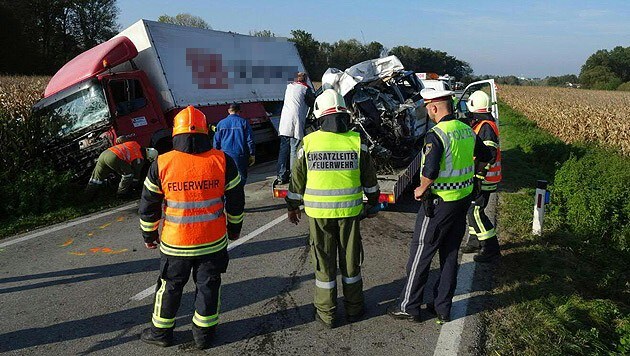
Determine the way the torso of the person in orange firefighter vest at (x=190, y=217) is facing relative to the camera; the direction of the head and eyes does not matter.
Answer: away from the camera

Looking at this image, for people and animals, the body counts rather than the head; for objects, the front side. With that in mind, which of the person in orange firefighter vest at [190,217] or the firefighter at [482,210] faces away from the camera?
the person in orange firefighter vest

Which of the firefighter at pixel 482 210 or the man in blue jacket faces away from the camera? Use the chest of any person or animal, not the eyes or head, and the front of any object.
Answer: the man in blue jacket

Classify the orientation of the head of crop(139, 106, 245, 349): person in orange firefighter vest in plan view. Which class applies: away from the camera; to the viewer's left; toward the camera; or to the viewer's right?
away from the camera

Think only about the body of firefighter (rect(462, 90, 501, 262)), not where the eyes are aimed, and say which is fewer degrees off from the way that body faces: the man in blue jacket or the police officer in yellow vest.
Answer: the man in blue jacket

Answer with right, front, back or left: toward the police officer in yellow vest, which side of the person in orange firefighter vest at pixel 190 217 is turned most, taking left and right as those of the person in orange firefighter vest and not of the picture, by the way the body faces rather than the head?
right

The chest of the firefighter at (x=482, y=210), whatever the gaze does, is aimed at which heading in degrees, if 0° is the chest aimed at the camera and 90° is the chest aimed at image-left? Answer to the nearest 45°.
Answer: approximately 90°

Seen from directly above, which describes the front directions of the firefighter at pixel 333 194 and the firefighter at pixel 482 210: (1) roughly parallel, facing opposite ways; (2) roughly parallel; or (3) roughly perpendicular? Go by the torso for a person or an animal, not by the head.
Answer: roughly perpendicular

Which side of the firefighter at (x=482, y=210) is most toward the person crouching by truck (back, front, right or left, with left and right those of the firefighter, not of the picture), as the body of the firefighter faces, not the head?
front

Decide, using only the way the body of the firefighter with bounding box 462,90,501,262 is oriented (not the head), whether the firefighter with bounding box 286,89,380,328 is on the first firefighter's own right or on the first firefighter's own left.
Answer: on the first firefighter's own left

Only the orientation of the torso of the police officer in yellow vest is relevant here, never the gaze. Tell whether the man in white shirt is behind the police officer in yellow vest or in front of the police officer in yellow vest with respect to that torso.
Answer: in front

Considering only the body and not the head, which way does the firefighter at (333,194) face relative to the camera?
away from the camera

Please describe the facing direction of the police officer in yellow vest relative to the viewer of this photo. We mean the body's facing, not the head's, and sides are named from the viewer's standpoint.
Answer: facing away from the viewer and to the left of the viewer

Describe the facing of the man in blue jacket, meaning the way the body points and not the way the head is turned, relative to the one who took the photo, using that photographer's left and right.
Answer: facing away from the viewer
